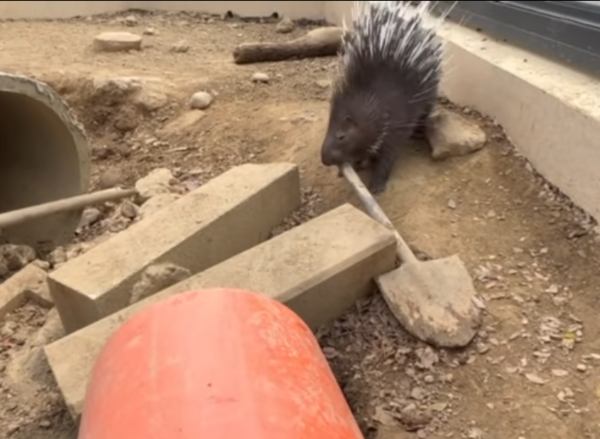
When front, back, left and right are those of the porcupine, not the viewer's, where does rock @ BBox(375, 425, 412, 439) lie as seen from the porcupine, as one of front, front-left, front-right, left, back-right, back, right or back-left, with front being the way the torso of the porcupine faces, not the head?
front-left

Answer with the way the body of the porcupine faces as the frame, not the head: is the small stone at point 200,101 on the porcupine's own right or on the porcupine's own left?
on the porcupine's own right

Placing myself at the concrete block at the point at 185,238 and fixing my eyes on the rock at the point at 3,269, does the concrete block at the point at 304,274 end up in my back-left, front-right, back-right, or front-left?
back-left

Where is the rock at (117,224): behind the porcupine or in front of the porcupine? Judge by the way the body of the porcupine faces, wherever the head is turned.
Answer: in front

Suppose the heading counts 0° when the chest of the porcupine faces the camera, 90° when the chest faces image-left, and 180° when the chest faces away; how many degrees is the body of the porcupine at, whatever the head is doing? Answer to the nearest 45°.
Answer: approximately 45°

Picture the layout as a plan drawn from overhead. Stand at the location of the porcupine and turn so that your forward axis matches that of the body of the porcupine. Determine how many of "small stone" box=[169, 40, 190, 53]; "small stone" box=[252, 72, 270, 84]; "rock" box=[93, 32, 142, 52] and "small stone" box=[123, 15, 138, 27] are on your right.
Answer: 4

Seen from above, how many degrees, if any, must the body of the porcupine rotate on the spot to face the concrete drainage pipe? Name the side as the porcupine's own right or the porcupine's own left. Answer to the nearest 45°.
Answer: approximately 45° to the porcupine's own right

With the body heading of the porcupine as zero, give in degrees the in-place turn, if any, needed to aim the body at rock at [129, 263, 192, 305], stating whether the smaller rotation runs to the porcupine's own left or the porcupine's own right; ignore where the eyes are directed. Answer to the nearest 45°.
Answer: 0° — it already faces it

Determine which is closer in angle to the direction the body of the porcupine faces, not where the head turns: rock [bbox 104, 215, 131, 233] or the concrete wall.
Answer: the rock

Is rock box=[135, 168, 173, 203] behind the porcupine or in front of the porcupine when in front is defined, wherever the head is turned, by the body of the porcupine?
in front

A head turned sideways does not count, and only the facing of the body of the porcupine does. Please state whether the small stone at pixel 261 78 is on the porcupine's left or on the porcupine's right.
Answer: on the porcupine's right

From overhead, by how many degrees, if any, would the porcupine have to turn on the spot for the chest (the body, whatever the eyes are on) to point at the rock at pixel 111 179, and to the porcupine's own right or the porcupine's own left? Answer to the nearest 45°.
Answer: approximately 45° to the porcupine's own right

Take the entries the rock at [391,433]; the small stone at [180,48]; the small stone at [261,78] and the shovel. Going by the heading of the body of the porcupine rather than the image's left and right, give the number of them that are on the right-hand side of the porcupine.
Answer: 2

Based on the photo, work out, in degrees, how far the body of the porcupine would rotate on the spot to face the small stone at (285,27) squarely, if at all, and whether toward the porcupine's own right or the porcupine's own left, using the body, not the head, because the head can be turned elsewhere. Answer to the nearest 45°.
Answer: approximately 135° to the porcupine's own right
